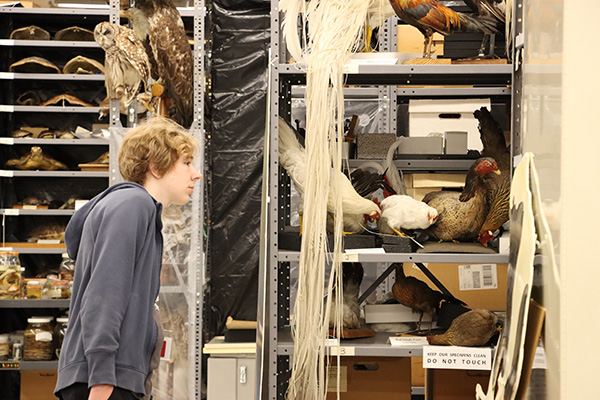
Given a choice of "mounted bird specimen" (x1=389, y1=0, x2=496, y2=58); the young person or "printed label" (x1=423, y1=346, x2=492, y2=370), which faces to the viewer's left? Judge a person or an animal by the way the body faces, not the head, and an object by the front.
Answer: the mounted bird specimen

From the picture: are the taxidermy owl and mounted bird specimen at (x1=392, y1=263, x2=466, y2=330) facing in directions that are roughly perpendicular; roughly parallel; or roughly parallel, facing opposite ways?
roughly perpendicular

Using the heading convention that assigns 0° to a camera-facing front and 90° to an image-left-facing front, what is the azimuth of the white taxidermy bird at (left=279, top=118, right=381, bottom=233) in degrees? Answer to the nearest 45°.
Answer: approximately 270°

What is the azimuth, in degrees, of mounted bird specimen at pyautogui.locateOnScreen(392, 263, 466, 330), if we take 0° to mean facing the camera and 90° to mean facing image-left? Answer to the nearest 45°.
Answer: approximately 90°

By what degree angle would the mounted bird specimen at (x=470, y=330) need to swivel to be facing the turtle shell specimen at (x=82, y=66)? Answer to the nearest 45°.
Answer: approximately 135° to its left

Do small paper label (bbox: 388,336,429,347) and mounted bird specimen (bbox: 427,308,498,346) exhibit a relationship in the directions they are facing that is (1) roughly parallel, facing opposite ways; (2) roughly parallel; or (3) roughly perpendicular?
roughly perpendicular

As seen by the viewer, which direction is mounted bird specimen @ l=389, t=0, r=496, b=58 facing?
to the viewer's left

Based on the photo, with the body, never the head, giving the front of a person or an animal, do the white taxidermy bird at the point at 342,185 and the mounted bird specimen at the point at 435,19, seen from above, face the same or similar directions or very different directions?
very different directions

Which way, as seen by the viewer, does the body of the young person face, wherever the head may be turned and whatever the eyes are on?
to the viewer's right

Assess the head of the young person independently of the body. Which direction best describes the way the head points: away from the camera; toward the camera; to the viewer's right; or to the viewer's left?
to the viewer's right

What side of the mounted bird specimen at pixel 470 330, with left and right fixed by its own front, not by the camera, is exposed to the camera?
right

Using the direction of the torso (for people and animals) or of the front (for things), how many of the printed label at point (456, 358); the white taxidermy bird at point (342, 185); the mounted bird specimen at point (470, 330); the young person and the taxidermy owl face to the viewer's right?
3
